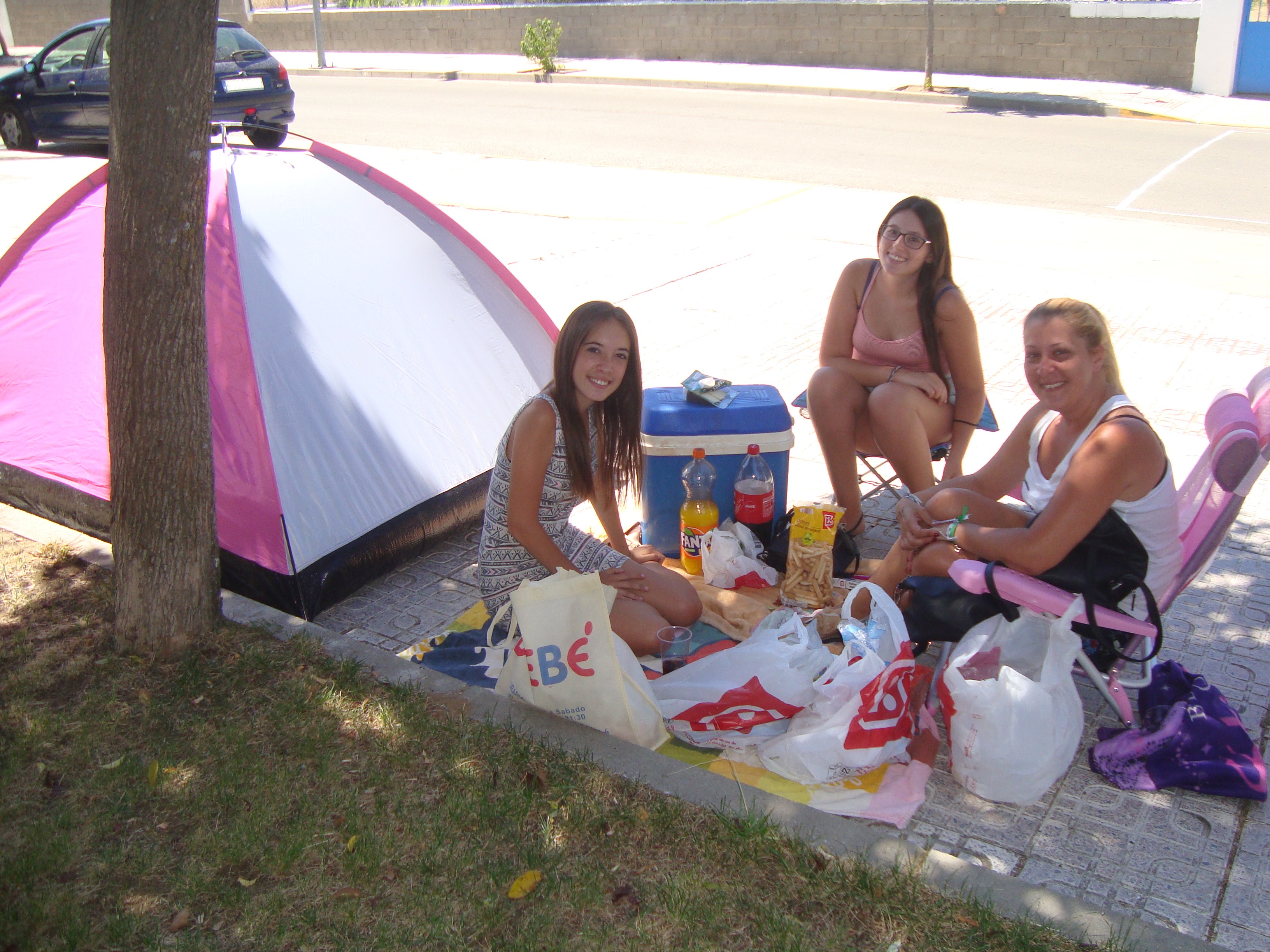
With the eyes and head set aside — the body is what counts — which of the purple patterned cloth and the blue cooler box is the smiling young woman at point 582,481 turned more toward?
the purple patterned cloth

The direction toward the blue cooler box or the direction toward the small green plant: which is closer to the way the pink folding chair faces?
the blue cooler box

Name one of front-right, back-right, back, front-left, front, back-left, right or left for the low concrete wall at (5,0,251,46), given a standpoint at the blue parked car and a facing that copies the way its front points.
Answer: front-right

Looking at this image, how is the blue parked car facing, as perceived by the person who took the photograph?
facing away from the viewer and to the left of the viewer

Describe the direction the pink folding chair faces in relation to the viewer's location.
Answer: facing to the left of the viewer

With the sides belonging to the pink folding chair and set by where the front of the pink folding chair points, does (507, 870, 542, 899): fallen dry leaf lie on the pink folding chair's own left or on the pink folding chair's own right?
on the pink folding chair's own left

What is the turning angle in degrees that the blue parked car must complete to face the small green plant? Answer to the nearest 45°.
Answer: approximately 90° to its right

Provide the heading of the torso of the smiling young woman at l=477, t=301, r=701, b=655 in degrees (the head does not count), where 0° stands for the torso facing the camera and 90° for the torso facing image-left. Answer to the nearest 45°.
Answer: approximately 315°

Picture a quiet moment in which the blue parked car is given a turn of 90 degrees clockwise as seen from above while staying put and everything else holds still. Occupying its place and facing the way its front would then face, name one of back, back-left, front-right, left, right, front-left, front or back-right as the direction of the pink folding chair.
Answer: back-right

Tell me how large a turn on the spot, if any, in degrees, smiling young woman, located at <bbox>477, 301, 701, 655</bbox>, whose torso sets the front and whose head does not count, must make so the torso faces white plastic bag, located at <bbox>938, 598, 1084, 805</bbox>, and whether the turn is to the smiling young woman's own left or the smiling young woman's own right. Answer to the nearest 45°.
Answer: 0° — they already face it

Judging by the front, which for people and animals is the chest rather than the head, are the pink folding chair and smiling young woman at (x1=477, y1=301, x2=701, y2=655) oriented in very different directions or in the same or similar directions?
very different directions

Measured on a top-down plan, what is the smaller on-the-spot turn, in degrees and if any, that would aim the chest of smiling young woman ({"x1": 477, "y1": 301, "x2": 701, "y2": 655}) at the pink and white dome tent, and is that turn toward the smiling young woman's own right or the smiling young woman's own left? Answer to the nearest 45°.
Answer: approximately 180°

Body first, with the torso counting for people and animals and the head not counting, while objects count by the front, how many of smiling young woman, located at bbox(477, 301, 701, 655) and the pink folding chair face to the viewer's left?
1
